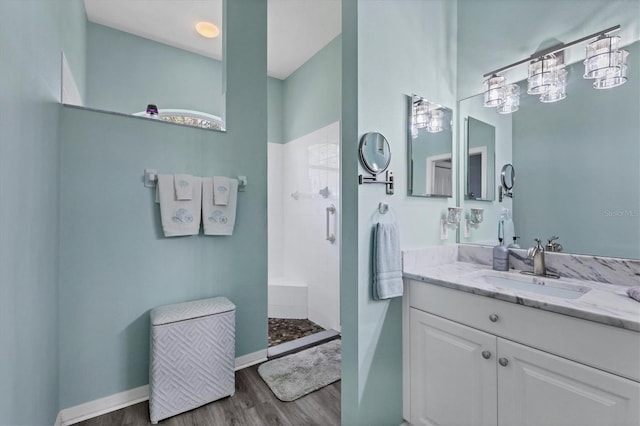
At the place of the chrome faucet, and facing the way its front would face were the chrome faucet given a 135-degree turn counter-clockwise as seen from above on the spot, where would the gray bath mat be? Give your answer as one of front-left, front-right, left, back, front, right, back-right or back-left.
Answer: back

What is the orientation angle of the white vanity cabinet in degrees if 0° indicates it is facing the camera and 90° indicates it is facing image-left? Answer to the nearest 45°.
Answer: approximately 45°

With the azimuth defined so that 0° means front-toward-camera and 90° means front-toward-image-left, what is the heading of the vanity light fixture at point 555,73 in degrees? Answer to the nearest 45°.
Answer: approximately 45°

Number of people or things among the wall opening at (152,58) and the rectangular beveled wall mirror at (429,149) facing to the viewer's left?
0

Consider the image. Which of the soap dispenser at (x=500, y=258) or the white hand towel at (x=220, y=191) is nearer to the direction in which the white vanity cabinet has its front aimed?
the white hand towel

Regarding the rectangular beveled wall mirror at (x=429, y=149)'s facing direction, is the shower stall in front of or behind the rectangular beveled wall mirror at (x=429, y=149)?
behind
